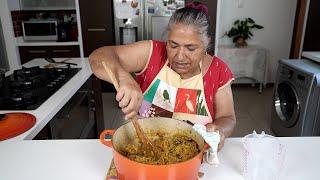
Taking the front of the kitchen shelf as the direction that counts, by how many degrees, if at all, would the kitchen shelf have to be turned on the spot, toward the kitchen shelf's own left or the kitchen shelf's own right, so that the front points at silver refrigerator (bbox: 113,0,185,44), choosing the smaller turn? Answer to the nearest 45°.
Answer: approximately 90° to the kitchen shelf's own left

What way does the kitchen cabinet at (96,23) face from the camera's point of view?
toward the camera

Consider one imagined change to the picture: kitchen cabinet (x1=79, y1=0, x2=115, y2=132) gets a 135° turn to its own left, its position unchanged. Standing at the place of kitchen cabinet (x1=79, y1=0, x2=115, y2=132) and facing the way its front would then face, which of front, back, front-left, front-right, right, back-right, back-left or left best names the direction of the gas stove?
back-right

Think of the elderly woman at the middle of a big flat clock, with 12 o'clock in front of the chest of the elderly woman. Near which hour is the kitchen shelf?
The kitchen shelf is roughly at 5 o'clock from the elderly woman.

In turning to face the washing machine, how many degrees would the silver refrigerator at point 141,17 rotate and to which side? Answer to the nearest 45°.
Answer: approximately 45° to its left

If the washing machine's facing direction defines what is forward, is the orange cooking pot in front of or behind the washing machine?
in front

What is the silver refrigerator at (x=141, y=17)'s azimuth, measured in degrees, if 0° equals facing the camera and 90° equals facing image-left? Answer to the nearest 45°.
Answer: approximately 0°

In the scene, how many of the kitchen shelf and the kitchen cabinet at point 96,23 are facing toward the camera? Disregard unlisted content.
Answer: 2

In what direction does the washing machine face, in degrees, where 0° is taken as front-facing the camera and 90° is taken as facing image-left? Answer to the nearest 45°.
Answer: approximately 45°

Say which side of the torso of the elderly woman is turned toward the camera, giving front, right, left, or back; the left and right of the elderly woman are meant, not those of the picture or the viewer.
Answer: front

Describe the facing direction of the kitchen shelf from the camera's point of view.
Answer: facing the viewer
